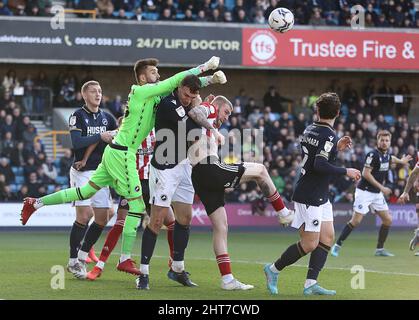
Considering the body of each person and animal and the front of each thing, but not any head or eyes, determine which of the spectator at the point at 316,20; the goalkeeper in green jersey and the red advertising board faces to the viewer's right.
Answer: the goalkeeper in green jersey

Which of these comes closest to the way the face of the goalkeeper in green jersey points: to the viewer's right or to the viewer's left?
to the viewer's right

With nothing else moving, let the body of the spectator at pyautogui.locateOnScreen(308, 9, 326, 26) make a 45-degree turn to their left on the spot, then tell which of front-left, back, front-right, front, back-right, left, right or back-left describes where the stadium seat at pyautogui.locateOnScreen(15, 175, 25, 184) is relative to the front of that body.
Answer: right

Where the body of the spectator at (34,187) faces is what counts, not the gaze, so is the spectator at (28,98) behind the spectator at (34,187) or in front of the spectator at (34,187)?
behind

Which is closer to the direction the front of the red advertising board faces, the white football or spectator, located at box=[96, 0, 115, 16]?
the white football

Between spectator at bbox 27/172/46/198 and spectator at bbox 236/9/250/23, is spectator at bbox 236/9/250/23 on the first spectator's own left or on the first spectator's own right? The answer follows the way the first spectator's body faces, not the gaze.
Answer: on the first spectator's own left

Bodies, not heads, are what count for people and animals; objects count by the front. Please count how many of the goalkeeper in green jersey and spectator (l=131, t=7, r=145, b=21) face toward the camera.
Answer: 1

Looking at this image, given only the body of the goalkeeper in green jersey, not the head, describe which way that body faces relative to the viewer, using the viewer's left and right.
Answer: facing to the right of the viewer

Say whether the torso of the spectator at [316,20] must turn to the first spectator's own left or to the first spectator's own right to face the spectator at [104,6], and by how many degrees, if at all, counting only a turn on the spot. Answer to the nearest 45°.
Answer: approximately 90° to the first spectator's own right
